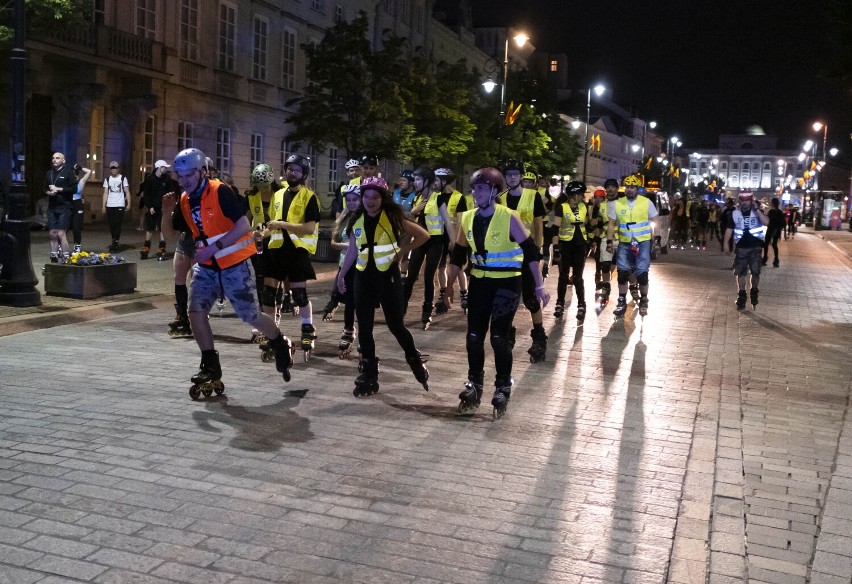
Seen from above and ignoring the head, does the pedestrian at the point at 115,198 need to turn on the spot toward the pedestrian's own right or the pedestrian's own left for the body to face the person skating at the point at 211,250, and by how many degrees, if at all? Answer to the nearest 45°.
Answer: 0° — they already face them

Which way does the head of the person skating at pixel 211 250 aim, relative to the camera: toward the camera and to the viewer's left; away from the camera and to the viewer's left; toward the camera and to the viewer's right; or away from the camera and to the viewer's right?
toward the camera and to the viewer's left

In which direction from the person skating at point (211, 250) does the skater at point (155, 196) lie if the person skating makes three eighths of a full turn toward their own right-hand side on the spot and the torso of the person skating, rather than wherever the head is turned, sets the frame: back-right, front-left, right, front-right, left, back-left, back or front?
front

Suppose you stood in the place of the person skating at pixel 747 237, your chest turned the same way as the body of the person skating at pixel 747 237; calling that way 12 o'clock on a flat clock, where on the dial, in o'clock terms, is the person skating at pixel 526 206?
the person skating at pixel 526 206 is roughly at 1 o'clock from the person skating at pixel 747 237.

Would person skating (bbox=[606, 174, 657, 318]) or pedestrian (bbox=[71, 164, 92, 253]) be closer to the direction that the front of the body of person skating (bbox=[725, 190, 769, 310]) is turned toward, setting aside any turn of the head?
the person skating

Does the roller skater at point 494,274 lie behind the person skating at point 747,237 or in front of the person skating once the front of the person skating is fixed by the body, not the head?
in front

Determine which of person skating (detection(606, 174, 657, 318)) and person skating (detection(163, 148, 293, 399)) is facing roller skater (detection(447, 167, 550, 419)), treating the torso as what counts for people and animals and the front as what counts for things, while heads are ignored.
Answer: person skating (detection(606, 174, 657, 318))

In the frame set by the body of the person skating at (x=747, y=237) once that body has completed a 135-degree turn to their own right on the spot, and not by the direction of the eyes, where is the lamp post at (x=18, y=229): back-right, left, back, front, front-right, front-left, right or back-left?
left

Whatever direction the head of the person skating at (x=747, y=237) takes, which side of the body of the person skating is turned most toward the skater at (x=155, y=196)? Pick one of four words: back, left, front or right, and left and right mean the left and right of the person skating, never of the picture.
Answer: right

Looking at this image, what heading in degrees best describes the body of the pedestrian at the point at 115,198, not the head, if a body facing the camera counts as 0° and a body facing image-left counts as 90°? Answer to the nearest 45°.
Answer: approximately 0°

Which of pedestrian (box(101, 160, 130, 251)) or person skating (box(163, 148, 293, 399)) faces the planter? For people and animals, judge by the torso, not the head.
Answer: the pedestrian

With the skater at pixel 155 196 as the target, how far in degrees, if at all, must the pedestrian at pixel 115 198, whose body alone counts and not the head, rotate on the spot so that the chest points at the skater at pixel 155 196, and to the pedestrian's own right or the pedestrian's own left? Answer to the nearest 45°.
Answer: approximately 45° to the pedestrian's own left

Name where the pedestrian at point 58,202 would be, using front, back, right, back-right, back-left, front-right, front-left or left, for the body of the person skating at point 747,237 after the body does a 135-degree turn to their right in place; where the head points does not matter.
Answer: front-left
